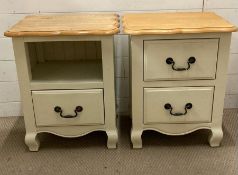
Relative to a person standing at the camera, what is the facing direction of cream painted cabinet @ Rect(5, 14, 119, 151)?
facing the viewer

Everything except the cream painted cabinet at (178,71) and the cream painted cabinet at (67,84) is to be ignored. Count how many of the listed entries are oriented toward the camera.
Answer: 2

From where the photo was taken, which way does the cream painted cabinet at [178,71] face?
toward the camera
